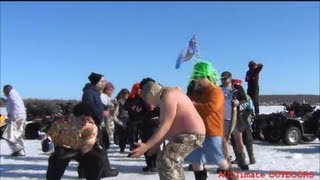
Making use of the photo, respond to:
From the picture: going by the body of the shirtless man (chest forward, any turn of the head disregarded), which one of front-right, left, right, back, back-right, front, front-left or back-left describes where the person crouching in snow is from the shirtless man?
front-right

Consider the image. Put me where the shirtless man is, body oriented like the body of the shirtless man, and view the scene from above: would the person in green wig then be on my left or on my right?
on my right

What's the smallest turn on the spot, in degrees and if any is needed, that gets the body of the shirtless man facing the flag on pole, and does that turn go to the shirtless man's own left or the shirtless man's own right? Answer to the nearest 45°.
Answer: approximately 90° to the shirtless man's own right

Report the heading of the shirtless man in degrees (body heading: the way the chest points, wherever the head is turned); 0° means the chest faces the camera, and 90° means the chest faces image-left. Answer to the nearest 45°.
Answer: approximately 90°

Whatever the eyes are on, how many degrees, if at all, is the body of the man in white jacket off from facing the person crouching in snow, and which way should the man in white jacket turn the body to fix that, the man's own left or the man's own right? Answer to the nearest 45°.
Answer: approximately 90° to the man's own left

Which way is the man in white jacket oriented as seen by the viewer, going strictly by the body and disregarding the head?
to the viewer's left
